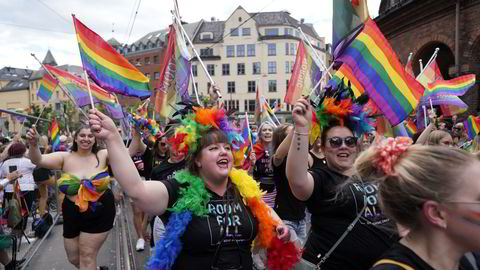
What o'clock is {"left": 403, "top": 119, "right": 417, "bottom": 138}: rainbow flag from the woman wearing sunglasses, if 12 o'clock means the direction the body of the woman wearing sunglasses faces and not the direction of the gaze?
The rainbow flag is roughly at 8 o'clock from the woman wearing sunglasses.

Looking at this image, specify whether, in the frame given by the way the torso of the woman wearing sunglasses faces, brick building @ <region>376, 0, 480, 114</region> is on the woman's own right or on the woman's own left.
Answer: on the woman's own left

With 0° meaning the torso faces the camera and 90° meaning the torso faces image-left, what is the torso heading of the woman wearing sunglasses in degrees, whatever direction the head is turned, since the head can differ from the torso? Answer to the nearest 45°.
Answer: approximately 315°

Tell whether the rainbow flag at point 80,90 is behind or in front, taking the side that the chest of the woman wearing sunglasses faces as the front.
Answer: behind
